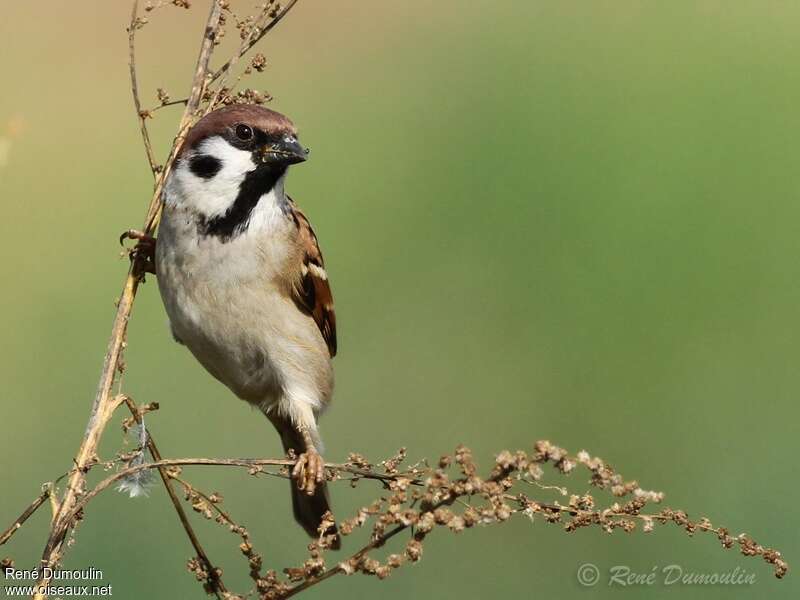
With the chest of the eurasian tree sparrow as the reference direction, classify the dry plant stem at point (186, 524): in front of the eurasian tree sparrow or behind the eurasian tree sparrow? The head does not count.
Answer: in front

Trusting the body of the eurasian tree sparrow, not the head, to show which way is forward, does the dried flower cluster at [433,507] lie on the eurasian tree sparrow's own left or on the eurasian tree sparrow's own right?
on the eurasian tree sparrow's own left
